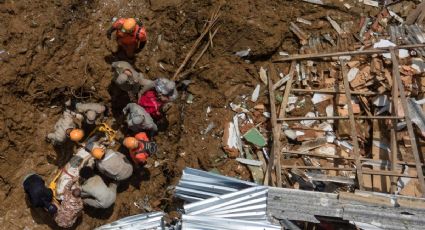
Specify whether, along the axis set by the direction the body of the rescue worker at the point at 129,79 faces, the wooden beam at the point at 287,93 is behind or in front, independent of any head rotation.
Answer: behind

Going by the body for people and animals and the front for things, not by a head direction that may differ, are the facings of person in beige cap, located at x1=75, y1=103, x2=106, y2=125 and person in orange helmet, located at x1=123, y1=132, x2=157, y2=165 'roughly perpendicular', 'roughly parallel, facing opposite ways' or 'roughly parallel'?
roughly perpendicular

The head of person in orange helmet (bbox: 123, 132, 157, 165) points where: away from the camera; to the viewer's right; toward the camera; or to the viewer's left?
to the viewer's left

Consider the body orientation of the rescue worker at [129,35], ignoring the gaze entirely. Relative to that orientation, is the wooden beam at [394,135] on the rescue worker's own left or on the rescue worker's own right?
on the rescue worker's own left

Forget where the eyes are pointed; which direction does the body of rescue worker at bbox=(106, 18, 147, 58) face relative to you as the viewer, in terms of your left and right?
facing the viewer

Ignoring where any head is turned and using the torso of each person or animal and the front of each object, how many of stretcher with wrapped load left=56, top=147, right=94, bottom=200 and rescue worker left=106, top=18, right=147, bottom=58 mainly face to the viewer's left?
0
